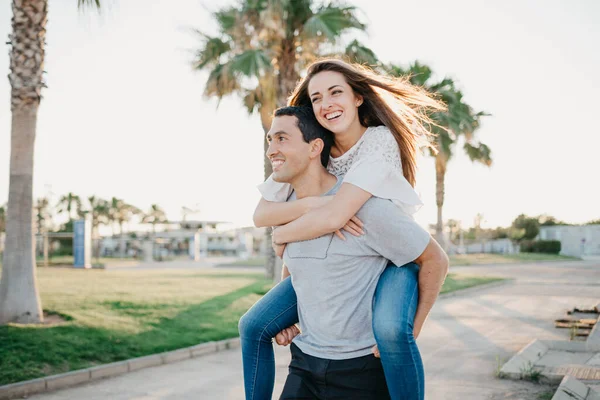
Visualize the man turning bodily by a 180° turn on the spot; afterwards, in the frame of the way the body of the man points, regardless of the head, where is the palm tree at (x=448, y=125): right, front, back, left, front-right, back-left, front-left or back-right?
front-left

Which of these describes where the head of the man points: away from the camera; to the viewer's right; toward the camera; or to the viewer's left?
to the viewer's left

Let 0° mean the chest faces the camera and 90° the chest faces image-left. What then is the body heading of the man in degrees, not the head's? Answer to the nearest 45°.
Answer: approximately 45°

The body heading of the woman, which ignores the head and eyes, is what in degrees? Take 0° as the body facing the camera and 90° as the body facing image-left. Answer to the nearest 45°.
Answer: approximately 45°

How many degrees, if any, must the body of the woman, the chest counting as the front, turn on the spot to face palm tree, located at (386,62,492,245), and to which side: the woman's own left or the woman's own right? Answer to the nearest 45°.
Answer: approximately 135° to the woman's own right

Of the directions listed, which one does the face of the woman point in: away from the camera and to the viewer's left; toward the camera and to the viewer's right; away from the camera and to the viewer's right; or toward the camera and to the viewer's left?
toward the camera and to the viewer's left

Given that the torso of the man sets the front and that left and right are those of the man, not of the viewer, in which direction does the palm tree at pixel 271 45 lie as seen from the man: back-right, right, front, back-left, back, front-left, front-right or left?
back-right

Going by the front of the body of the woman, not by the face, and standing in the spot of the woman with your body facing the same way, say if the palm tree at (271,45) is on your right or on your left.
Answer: on your right
